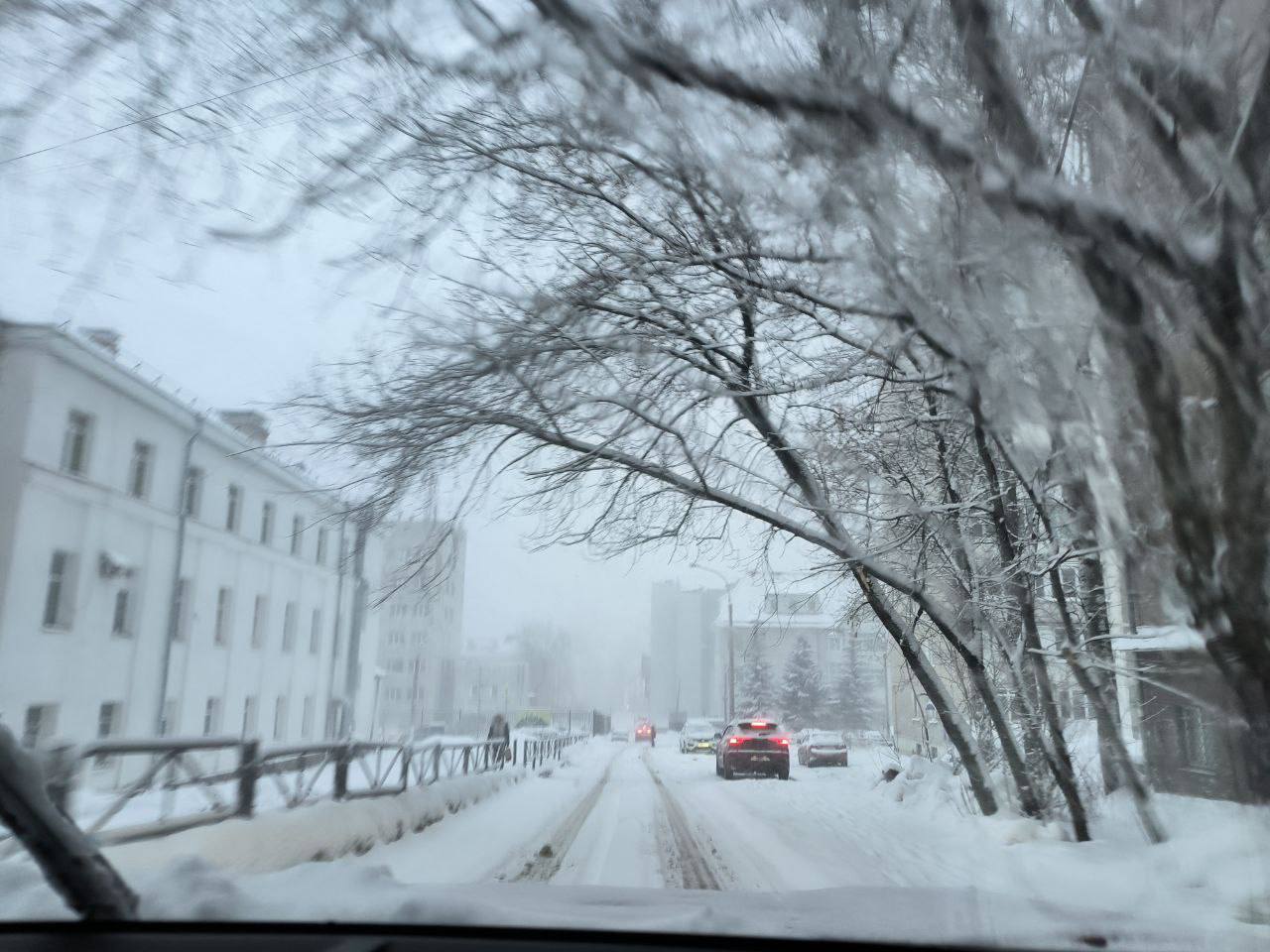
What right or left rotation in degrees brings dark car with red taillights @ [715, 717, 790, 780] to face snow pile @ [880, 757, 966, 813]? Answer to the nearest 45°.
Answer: approximately 135° to its right

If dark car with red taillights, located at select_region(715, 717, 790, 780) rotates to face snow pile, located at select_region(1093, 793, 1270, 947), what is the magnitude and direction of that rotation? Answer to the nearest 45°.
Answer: approximately 180°

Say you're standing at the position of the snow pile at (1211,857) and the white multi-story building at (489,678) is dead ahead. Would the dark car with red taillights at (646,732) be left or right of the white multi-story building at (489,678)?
right

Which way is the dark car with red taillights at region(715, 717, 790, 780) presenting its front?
away from the camera

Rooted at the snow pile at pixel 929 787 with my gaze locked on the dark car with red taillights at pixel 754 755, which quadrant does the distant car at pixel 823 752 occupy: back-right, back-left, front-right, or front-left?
front-right

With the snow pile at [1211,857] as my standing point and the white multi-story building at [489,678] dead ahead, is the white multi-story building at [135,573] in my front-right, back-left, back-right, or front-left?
front-left

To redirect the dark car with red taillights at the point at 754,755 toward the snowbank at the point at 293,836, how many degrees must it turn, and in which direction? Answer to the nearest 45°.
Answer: approximately 180°

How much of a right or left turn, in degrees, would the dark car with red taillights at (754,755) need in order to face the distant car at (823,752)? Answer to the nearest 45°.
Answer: approximately 45° to its right

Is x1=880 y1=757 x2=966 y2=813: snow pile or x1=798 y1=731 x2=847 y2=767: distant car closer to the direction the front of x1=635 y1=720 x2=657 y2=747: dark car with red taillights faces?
the distant car

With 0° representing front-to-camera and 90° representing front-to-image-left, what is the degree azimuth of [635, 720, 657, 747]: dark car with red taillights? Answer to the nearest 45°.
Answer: approximately 180°
